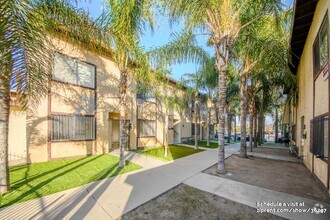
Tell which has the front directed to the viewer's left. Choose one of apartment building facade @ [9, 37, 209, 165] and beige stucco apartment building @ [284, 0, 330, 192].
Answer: the beige stucco apartment building

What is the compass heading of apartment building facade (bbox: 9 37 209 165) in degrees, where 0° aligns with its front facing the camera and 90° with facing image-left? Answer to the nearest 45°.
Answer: approximately 315°

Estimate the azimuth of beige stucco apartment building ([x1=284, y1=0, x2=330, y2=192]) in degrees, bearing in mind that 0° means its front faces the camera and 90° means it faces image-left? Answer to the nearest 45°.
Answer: approximately 90°

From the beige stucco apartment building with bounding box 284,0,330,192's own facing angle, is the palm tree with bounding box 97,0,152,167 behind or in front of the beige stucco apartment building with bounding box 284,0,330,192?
in front

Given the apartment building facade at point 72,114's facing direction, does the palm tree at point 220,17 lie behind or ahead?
ahead

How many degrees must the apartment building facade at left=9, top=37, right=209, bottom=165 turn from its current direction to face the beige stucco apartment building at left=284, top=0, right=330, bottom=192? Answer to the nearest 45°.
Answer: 0° — it already faces it

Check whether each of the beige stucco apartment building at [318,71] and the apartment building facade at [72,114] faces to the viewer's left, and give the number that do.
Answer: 1

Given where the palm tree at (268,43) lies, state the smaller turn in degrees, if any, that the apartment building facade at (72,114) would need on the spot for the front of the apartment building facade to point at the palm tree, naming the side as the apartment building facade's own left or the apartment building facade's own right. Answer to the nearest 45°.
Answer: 0° — it already faces it
